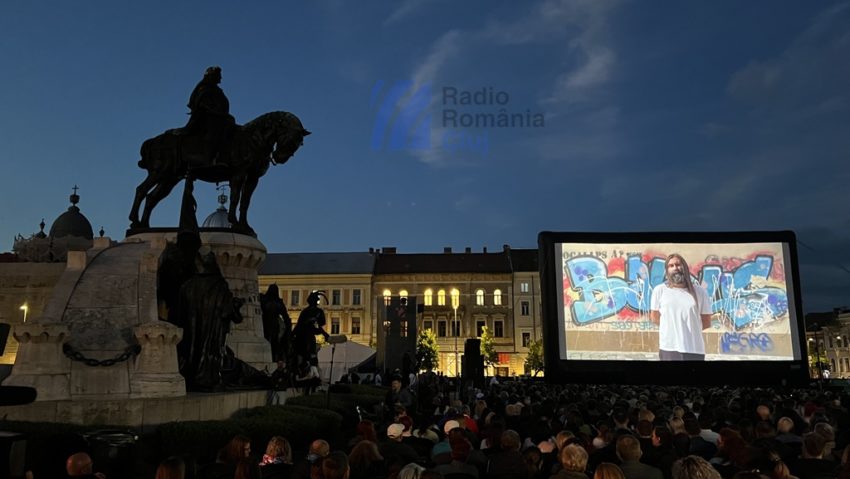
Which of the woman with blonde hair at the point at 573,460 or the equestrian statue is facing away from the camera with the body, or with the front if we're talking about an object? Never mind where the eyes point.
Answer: the woman with blonde hair

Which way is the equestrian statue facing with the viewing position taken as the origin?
facing to the right of the viewer

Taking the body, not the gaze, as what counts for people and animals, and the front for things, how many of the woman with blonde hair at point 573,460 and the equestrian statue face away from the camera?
1

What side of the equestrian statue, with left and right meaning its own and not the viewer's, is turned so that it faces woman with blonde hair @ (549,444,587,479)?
right

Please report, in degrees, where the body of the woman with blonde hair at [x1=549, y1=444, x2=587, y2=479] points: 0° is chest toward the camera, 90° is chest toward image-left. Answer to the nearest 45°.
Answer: approximately 180°

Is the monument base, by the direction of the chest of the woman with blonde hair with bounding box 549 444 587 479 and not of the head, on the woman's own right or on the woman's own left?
on the woman's own left

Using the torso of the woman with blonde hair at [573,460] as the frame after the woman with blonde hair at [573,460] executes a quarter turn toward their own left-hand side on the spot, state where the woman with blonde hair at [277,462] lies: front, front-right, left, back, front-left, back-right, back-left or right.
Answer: front

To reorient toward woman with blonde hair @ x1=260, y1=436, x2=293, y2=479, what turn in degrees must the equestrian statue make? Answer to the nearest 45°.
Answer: approximately 90° to its right

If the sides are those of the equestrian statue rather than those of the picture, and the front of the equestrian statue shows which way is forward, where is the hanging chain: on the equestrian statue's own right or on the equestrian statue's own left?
on the equestrian statue's own right

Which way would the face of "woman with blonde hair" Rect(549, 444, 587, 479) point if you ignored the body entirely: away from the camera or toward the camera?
away from the camera

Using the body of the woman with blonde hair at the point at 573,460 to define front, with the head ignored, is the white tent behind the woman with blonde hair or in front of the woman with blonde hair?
in front
